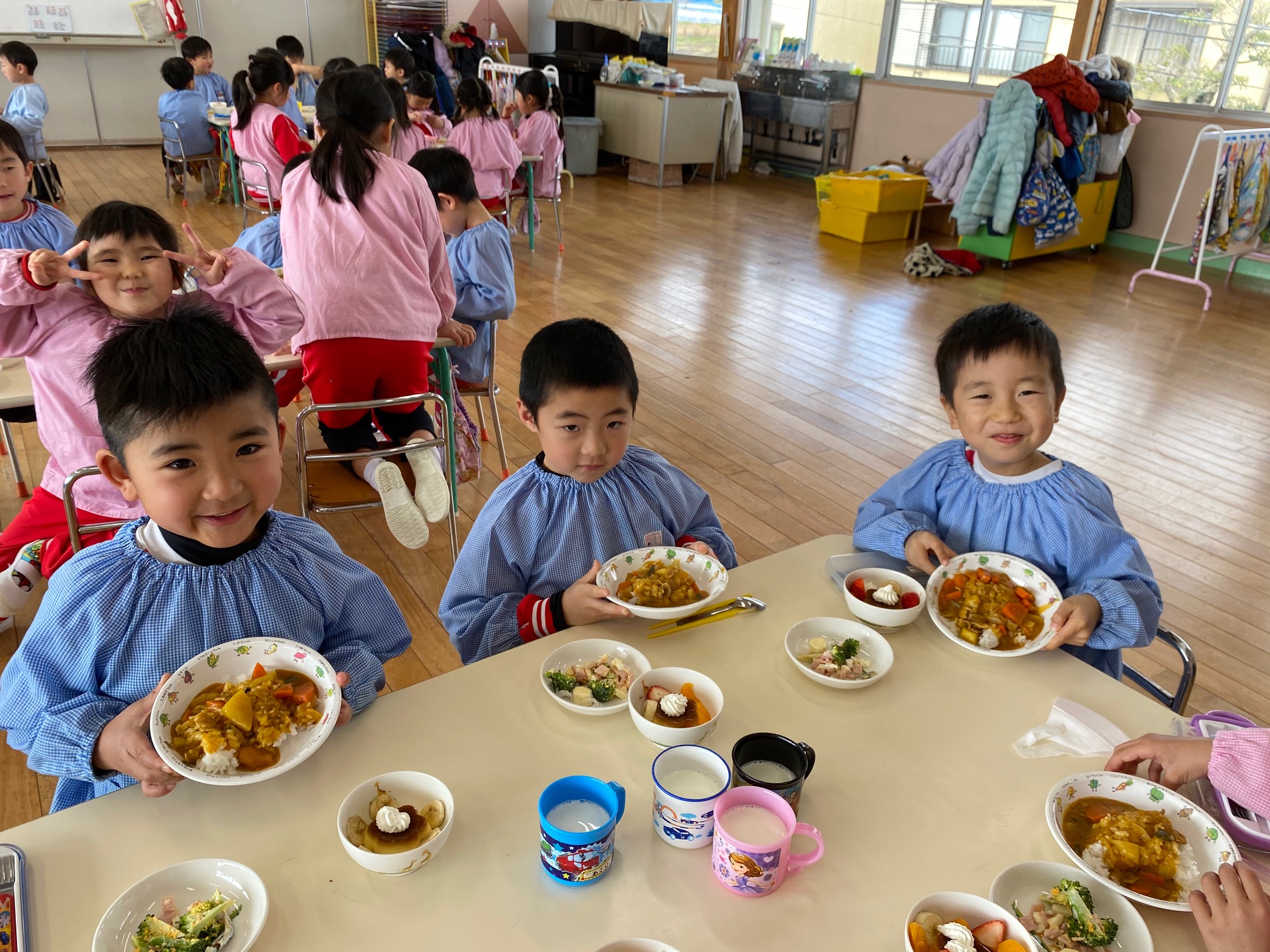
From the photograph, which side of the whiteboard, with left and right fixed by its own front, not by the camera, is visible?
front

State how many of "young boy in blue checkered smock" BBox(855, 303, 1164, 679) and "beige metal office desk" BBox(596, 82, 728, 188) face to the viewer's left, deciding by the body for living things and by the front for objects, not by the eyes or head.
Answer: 0

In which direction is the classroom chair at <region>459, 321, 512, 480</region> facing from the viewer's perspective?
to the viewer's left

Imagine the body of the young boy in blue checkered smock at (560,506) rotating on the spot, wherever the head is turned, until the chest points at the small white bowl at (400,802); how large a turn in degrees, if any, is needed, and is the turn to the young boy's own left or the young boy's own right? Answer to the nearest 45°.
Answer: approximately 45° to the young boy's own right

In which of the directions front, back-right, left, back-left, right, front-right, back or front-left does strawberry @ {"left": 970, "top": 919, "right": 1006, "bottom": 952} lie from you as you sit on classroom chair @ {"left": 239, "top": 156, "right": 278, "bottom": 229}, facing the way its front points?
back-right

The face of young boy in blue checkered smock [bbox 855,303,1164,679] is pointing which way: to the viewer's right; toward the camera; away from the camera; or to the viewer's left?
toward the camera

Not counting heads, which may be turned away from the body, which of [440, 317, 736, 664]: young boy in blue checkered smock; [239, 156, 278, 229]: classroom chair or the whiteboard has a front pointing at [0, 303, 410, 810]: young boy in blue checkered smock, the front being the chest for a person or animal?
the whiteboard

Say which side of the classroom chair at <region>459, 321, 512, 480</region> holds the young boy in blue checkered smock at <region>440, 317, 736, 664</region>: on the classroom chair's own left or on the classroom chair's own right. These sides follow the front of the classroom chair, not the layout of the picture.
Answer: on the classroom chair's own left

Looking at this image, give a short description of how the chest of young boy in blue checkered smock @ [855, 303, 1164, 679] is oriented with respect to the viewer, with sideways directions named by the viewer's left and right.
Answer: facing the viewer

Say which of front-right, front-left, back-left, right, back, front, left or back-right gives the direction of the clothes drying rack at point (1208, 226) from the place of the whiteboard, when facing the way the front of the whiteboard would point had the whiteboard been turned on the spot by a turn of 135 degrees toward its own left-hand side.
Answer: right

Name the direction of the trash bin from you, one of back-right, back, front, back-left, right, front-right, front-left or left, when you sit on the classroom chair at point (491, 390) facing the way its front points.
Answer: right

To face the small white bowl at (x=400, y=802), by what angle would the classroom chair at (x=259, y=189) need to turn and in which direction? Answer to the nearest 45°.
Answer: approximately 135° to its right

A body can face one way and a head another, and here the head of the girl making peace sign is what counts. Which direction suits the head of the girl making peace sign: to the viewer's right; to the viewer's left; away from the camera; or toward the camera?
toward the camera

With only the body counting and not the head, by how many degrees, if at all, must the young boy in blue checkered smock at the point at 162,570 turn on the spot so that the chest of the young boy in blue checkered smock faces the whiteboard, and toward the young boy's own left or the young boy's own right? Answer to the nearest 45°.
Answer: approximately 135° to the young boy's own left

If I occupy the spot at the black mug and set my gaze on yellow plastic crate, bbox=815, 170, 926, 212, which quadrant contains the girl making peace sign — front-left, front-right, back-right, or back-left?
front-left
